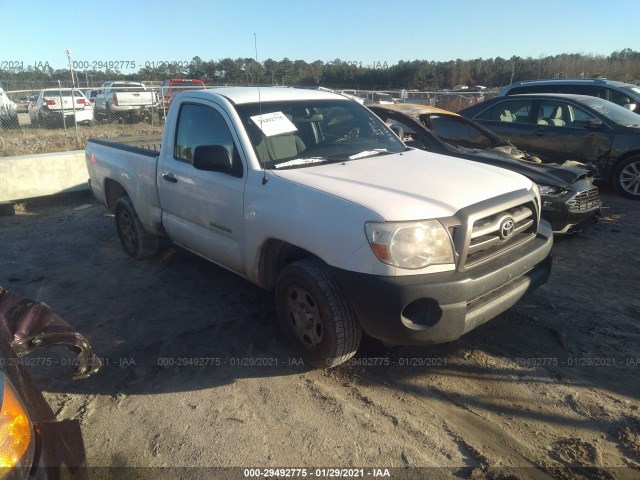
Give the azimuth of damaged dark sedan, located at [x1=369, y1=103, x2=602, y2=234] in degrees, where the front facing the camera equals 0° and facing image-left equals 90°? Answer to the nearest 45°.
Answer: approximately 315°

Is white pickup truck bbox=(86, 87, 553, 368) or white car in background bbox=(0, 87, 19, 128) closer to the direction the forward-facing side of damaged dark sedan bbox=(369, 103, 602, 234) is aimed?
the white pickup truck

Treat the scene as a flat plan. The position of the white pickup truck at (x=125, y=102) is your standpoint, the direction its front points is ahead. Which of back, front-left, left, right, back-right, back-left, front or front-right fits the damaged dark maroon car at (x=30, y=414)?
back-left

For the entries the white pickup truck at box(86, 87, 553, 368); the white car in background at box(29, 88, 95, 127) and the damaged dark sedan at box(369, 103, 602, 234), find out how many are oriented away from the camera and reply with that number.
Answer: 1

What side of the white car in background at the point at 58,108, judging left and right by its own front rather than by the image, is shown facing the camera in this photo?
back

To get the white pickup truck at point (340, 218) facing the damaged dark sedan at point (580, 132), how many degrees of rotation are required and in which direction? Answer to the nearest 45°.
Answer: approximately 90° to its left

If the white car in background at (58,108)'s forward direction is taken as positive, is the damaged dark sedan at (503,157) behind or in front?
behind

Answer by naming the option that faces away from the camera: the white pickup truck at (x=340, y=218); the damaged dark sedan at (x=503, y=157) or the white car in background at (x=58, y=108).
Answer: the white car in background

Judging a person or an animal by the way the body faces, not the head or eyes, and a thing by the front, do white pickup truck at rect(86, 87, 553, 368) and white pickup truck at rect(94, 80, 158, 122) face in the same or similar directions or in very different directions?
very different directions

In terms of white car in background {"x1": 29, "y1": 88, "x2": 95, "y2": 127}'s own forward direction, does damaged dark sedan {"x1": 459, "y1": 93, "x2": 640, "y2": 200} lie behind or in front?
behind

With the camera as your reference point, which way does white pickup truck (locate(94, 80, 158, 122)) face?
facing away from the viewer and to the left of the viewer
